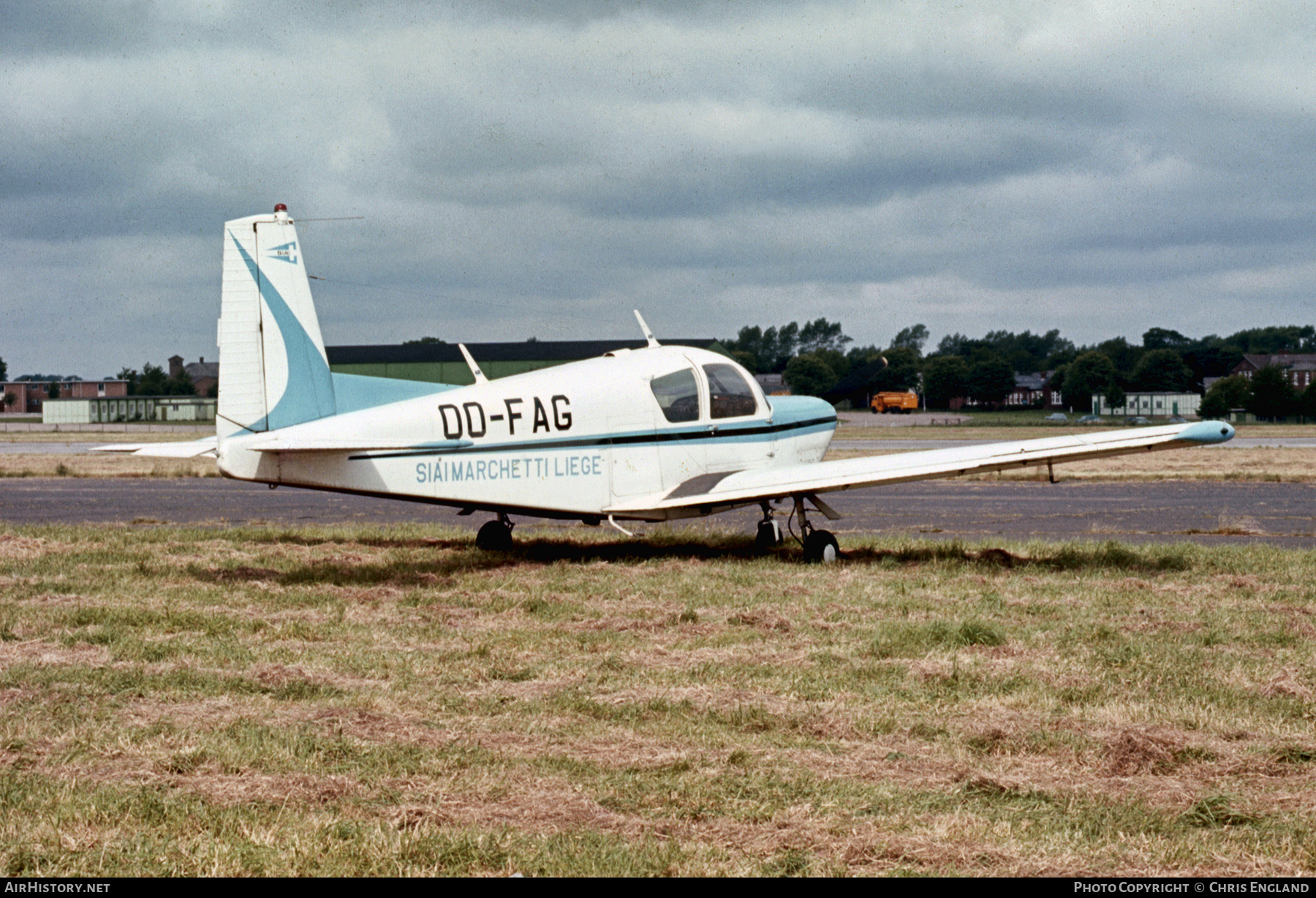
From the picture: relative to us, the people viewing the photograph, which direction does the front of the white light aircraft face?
facing away from the viewer and to the right of the viewer
